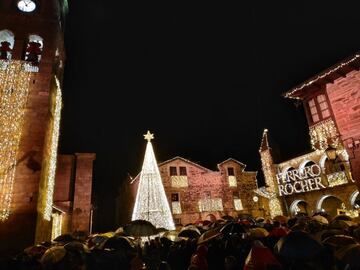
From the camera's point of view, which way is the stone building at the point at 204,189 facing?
toward the camera

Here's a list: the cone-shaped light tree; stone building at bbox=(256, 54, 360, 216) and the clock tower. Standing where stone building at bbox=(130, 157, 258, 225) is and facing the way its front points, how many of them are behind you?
0

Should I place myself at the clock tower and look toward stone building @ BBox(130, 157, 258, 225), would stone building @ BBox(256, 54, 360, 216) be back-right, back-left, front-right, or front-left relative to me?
front-right

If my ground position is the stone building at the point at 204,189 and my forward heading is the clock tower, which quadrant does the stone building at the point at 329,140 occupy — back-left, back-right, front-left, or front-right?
front-left

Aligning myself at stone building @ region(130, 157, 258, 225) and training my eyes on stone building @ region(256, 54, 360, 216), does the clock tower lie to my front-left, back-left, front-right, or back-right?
front-right

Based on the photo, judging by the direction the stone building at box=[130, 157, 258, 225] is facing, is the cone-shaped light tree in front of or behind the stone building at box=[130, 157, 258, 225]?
in front

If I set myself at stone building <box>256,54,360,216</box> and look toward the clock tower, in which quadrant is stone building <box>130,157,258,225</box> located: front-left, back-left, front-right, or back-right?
front-right

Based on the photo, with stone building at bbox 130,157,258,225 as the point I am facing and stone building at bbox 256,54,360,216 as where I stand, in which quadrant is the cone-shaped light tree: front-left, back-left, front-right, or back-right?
front-left

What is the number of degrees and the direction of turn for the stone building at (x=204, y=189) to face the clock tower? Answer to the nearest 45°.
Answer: approximately 45° to its right

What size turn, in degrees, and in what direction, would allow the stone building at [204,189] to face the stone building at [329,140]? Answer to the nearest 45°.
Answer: approximately 45° to its left

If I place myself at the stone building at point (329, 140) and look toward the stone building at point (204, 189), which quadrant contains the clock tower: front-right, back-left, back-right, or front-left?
front-left
